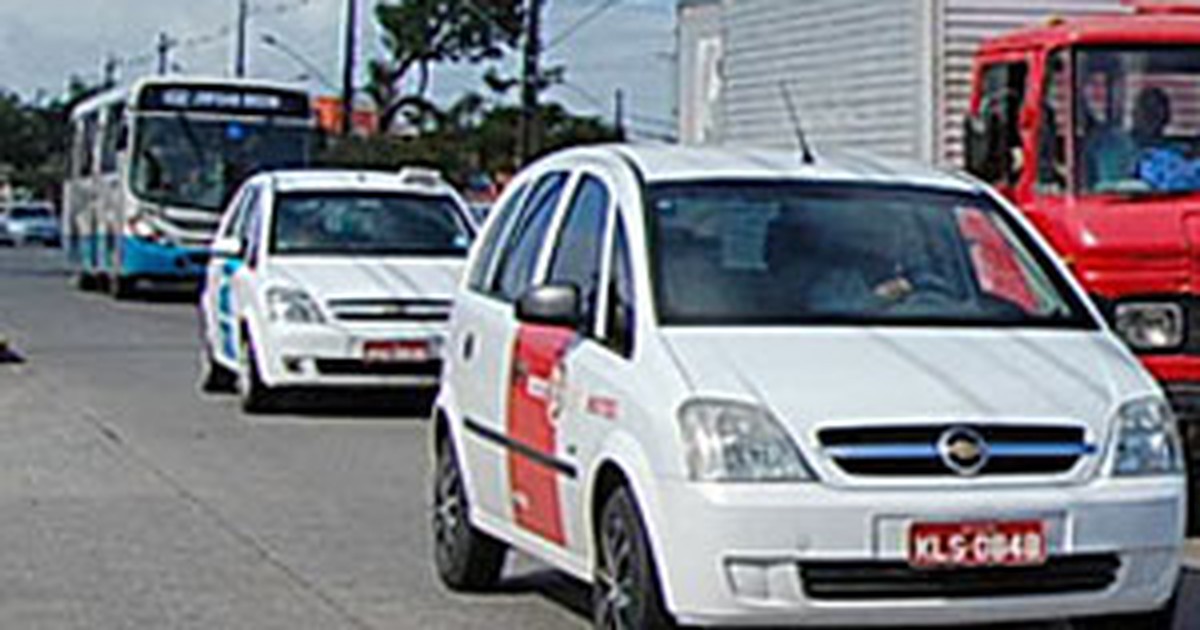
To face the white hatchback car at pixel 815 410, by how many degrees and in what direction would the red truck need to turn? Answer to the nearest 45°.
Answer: approximately 45° to its right

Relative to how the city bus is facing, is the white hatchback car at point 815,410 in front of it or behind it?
in front

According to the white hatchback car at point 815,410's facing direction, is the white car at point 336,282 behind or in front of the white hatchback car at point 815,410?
behind

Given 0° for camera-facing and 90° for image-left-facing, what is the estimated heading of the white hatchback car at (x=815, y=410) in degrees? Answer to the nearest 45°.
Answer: approximately 315°

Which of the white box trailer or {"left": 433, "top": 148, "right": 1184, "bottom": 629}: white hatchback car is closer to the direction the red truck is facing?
the white hatchback car

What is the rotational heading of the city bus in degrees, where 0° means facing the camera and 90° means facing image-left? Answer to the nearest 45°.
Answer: approximately 315°
